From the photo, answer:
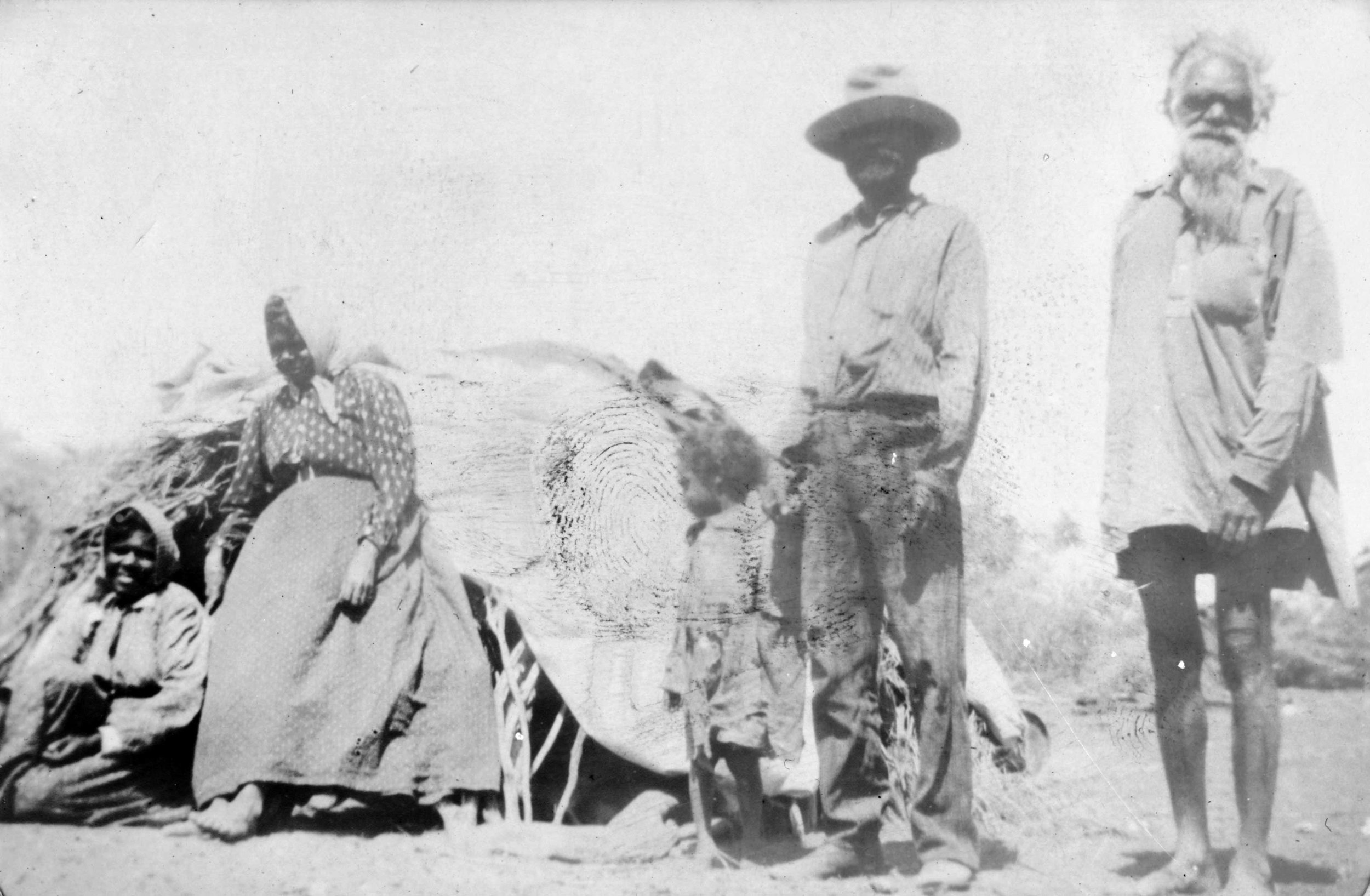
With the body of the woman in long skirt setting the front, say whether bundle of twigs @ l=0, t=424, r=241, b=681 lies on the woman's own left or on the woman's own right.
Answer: on the woman's own right

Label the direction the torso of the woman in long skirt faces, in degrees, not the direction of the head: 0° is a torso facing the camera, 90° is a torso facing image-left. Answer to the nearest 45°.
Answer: approximately 45°

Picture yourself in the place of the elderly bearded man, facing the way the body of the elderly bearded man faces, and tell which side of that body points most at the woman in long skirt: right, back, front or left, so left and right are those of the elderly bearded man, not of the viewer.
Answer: right

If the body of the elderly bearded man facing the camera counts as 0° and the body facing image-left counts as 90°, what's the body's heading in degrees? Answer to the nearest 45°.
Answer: approximately 0°
